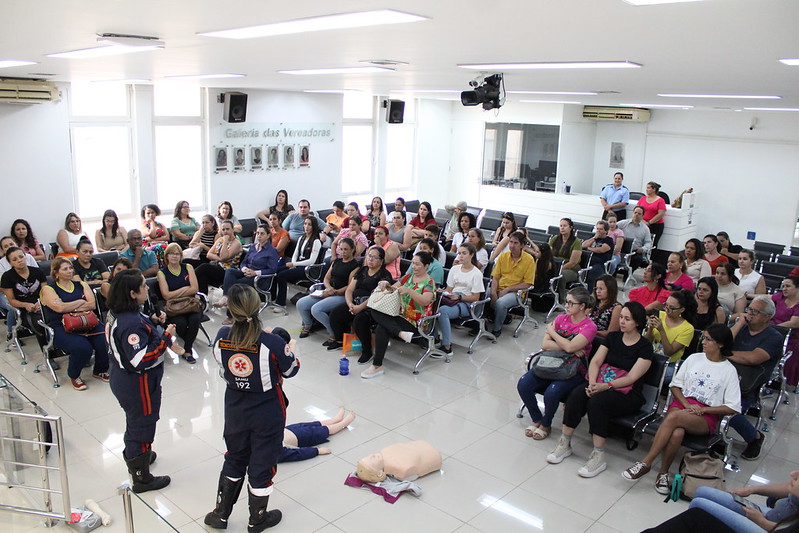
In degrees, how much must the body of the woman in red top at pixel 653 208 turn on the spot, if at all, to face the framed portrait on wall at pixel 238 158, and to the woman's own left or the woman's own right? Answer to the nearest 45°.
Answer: approximately 45° to the woman's own right

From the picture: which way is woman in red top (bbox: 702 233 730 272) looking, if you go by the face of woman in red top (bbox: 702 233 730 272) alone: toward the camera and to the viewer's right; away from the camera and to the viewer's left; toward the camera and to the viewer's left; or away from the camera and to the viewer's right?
toward the camera and to the viewer's left

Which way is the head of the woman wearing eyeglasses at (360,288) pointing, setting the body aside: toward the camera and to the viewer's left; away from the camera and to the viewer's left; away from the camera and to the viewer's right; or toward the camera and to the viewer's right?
toward the camera and to the viewer's left

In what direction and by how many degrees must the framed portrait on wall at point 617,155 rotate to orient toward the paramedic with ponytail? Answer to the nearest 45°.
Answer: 0° — it already faces them

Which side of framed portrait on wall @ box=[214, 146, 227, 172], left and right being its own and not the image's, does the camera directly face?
front

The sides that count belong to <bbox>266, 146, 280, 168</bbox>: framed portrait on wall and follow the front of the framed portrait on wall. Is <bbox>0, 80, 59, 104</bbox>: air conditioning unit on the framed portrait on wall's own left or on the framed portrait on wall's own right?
on the framed portrait on wall's own right

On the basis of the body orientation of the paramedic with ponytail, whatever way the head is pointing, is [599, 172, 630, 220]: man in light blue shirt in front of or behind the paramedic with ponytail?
in front

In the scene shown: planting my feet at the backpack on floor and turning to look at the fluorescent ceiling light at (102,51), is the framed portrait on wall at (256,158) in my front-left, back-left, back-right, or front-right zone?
front-right

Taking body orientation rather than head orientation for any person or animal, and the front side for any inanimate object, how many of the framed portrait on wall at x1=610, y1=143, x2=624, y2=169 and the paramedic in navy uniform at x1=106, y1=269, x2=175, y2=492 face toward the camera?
1

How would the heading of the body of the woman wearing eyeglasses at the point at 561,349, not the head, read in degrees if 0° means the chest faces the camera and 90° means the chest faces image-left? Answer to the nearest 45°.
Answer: approximately 45°

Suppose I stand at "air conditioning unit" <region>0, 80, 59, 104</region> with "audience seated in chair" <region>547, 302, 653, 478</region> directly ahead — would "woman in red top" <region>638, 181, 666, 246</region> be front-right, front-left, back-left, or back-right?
front-left

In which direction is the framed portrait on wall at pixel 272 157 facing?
toward the camera

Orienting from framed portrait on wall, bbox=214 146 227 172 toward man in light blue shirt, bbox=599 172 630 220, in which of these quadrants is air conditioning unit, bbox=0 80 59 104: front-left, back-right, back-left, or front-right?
back-right

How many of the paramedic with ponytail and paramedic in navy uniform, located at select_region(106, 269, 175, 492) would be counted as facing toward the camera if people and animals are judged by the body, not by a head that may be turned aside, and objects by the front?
0

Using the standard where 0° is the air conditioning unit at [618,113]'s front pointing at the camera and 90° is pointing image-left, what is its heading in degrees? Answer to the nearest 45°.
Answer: approximately 0°

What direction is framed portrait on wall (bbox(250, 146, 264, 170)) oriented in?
toward the camera

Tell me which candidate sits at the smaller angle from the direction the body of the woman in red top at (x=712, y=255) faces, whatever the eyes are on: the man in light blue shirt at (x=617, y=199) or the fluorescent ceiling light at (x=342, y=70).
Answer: the fluorescent ceiling light

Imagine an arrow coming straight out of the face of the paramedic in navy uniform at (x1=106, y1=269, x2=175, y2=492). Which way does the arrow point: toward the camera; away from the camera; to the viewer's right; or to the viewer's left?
to the viewer's right

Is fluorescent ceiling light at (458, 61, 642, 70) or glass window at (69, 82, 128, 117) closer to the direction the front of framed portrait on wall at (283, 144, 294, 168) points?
the fluorescent ceiling light
